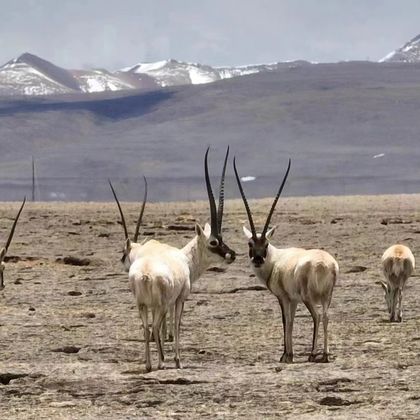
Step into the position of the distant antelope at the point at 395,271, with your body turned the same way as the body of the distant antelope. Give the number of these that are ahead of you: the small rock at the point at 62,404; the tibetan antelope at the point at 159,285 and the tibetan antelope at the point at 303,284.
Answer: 0

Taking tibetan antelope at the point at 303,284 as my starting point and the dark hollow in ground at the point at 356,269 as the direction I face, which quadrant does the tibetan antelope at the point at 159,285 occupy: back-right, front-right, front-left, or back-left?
back-left

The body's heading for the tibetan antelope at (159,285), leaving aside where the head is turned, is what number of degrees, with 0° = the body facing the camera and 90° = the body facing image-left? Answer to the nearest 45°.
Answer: approximately 225°

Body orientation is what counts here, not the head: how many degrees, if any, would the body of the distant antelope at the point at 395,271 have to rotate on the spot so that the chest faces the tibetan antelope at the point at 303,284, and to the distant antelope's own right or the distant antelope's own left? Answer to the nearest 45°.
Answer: approximately 180°

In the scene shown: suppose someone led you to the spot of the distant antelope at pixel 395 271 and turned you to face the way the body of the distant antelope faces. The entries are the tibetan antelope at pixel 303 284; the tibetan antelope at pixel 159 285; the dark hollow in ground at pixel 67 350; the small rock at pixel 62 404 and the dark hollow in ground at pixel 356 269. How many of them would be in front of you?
1

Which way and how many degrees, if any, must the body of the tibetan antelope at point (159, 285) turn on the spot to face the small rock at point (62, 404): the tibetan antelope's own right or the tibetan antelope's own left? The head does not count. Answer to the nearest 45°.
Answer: approximately 180°

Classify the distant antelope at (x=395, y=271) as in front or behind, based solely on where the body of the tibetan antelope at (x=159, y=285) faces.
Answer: in front

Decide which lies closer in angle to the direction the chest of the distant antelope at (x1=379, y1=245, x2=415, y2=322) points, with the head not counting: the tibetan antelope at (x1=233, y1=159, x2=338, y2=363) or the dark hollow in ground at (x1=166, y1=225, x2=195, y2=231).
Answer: the dark hollow in ground

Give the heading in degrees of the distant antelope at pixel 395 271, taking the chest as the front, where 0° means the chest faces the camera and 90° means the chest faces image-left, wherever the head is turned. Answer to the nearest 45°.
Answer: approximately 180°

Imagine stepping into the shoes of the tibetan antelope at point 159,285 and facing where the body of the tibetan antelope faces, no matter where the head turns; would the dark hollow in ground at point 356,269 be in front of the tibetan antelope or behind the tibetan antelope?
in front
